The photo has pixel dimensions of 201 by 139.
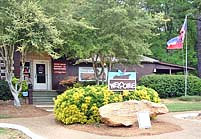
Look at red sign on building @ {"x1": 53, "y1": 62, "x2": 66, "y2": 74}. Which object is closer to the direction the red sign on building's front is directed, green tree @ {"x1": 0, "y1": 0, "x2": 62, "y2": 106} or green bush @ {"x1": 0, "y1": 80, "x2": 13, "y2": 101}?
the green tree

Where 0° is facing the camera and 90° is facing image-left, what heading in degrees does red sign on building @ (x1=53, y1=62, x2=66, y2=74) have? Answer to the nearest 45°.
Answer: approximately 0°

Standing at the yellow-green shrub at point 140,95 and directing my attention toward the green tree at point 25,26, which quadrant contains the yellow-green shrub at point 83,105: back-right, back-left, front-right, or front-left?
front-left

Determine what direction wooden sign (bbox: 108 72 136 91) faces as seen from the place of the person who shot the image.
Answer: facing the viewer

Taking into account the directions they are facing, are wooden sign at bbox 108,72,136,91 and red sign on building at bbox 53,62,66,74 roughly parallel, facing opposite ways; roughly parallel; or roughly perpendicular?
roughly parallel

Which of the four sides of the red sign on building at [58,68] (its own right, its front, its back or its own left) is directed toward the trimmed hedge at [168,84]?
left

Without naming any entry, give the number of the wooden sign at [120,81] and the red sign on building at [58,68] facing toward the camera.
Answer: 2

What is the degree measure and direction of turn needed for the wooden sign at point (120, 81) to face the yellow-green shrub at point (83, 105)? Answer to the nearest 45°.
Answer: approximately 90° to its right

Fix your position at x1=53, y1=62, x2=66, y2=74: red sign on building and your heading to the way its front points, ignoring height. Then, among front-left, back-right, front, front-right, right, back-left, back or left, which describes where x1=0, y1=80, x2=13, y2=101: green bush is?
front-right

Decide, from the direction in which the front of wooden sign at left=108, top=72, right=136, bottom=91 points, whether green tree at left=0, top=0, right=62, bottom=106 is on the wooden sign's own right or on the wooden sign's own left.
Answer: on the wooden sign's own right

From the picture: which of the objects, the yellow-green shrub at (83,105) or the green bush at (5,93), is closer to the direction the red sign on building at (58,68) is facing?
the yellow-green shrub
